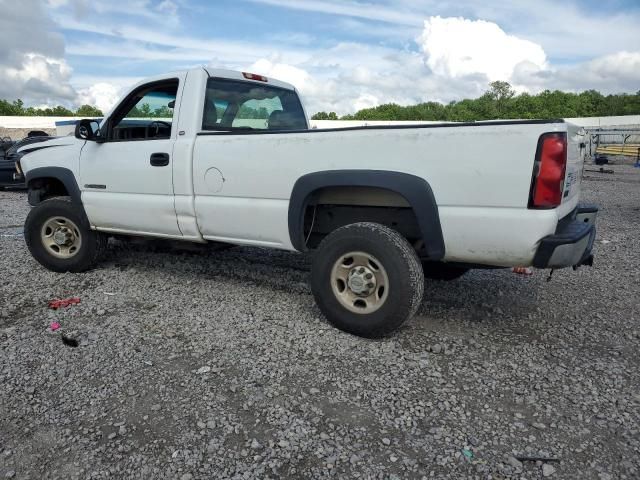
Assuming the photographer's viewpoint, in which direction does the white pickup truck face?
facing away from the viewer and to the left of the viewer

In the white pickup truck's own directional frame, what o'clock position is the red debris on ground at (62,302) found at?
The red debris on ground is roughly at 11 o'clock from the white pickup truck.
